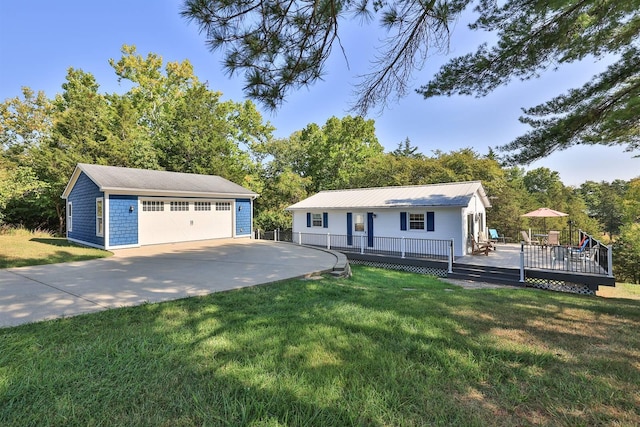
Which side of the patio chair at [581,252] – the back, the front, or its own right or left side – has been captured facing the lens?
left

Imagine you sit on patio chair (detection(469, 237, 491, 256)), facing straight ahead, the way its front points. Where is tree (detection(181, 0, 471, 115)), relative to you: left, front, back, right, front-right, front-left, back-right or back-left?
right

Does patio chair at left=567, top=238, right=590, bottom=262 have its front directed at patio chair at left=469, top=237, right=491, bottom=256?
yes

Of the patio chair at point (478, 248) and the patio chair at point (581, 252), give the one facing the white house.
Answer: the patio chair at point (581, 252)

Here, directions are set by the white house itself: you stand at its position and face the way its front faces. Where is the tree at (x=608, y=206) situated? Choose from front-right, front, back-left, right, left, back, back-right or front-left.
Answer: back

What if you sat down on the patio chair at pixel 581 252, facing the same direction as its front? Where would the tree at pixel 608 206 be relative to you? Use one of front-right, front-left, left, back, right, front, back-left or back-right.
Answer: right
